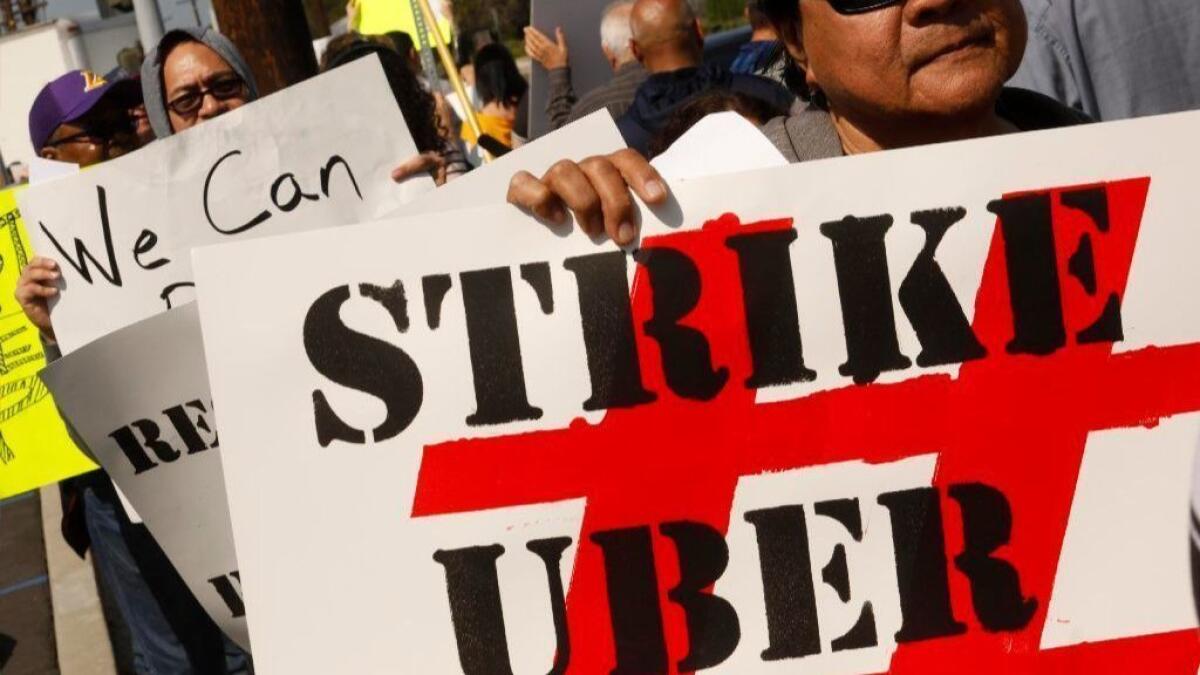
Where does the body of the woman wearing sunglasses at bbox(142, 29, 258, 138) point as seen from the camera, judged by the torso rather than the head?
toward the camera

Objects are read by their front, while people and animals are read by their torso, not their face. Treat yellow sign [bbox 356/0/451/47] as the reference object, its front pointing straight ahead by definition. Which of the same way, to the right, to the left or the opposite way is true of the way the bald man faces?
the opposite way

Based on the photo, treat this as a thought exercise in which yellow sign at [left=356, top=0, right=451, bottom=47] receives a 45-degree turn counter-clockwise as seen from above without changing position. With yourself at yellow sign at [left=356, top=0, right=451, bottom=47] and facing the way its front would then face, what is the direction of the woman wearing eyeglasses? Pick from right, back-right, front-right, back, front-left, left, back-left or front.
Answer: front-right

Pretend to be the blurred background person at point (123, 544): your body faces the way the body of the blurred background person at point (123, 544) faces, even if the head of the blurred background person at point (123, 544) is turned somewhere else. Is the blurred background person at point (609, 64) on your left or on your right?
on your left

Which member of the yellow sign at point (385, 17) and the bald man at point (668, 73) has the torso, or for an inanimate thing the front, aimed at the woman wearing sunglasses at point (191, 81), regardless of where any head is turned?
the yellow sign

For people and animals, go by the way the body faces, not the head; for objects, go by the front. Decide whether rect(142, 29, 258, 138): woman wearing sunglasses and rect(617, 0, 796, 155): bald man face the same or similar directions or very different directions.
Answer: very different directions

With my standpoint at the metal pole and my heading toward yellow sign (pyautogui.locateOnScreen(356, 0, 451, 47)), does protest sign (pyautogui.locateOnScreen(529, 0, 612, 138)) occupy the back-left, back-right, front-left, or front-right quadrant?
front-right

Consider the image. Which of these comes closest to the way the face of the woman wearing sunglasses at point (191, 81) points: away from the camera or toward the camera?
toward the camera

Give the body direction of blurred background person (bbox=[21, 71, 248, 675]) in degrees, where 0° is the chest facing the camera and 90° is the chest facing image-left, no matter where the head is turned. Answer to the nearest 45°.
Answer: approximately 315°

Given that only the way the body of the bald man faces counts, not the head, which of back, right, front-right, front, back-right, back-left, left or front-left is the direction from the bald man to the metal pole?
front-left

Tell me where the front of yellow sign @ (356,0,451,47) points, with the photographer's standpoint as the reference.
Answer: facing the viewer

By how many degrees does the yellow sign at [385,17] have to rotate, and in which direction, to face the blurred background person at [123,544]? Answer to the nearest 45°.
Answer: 0° — it already faces them

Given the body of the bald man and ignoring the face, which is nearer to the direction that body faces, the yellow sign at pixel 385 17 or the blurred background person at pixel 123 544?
the yellow sign

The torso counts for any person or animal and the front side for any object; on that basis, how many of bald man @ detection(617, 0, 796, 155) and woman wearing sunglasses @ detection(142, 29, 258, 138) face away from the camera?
1

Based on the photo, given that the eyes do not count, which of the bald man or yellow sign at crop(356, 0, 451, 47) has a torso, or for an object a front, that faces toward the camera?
the yellow sign
